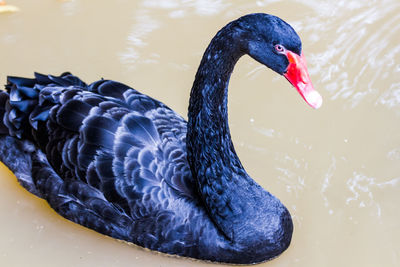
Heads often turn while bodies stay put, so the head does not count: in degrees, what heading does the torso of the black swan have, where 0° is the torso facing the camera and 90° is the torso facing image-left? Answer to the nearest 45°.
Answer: approximately 315°
